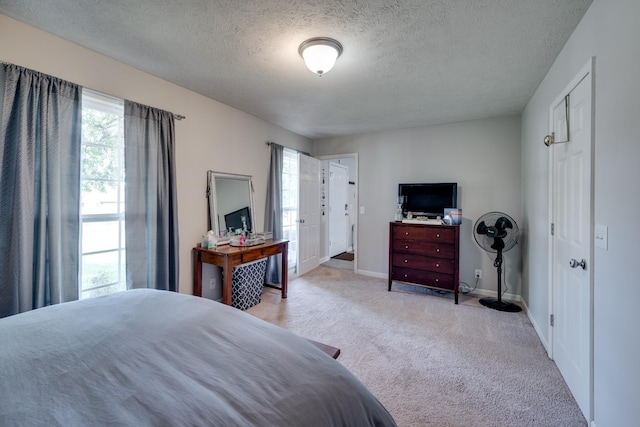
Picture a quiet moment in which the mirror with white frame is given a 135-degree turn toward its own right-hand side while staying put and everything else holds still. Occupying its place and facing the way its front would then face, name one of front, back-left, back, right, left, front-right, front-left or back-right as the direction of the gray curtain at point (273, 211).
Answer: back-right

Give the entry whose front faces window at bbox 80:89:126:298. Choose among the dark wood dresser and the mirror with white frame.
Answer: the dark wood dresser

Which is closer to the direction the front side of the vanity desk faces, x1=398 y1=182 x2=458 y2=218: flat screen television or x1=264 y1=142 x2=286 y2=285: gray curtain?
the flat screen television

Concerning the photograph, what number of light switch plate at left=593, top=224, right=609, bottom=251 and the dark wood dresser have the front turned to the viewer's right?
0

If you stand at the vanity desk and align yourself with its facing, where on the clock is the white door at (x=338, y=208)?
The white door is roughly at 9 o'clock from the vanity desk.

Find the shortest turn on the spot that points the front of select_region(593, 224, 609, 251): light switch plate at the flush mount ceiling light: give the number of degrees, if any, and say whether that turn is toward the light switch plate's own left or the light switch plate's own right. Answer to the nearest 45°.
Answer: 0° — it already faces it

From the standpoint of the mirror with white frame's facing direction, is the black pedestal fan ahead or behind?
ahead

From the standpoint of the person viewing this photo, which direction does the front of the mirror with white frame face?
facing the viewer and to the right of the viewer

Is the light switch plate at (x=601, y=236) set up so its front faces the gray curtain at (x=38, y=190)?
yes

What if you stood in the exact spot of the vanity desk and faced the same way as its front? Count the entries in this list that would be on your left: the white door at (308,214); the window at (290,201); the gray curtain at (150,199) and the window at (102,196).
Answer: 2

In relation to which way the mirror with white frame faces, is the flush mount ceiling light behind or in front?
in front

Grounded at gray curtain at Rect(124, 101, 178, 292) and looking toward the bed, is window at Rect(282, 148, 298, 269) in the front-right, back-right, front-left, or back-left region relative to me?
back-left

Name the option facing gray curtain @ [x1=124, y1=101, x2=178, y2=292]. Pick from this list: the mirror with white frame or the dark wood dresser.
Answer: the dark wood dresser

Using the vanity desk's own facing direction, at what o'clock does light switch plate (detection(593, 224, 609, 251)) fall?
The light switch plate is roughly at 12 o'clock from the vanity desk.

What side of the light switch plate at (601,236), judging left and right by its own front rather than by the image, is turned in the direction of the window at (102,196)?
front

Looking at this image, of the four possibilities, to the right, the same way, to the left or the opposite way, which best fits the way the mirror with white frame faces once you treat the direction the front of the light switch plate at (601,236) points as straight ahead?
the opposite way

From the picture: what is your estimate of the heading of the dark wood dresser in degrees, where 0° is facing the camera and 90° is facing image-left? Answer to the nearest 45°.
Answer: approximately 45°
